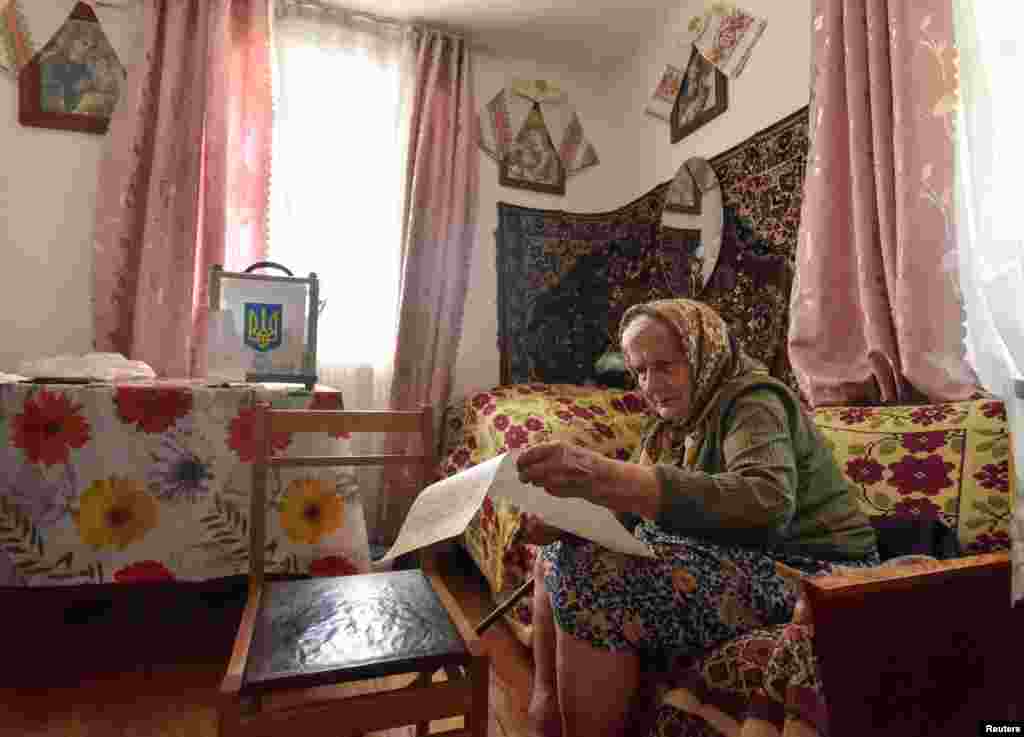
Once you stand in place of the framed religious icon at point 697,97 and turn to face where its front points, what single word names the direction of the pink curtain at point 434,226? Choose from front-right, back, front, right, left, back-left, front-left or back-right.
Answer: front-right

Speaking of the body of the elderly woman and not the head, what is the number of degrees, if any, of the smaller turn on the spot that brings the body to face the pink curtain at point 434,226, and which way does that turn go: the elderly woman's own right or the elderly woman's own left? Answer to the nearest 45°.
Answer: approximately 45° to the elderly woman's own right

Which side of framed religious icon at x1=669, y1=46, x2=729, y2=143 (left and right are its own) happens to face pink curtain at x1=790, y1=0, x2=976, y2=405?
left

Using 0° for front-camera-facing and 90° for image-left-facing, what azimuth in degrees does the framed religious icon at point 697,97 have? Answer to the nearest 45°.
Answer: approximately 45°

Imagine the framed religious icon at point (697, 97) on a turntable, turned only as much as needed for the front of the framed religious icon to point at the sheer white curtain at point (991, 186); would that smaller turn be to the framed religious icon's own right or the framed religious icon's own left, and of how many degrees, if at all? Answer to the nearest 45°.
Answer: approximately 90° to the framed religious icon's own left

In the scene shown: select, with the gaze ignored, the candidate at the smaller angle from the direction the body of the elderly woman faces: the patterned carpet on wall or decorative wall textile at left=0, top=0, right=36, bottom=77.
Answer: the decorative wall textile

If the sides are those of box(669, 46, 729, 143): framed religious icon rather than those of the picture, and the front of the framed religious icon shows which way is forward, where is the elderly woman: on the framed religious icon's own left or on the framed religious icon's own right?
on the framed religious icon's own left

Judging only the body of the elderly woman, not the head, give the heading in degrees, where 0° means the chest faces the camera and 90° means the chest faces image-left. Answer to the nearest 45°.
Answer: approximately 90°

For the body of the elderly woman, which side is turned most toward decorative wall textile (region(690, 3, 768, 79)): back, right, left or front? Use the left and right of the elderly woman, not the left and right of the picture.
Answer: right
